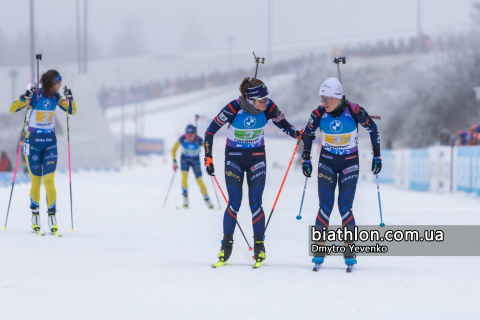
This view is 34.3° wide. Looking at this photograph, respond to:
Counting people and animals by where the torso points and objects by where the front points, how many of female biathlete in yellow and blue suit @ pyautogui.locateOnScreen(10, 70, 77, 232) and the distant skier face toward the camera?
2

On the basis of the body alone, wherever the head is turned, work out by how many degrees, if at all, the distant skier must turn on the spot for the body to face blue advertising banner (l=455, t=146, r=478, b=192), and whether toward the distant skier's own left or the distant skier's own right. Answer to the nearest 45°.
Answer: approximately 90° to the distant skier's own left

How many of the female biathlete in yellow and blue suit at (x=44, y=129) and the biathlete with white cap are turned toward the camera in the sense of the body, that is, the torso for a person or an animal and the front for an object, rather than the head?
2

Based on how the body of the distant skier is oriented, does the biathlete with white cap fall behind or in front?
in front

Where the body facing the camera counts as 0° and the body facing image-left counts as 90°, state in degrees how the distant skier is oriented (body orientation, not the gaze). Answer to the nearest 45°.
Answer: approximately 0°

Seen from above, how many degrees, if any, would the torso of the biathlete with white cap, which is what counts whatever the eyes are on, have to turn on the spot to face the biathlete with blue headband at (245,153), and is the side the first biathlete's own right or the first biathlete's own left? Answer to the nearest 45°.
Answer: approximately 90° to the first biathlete's own right

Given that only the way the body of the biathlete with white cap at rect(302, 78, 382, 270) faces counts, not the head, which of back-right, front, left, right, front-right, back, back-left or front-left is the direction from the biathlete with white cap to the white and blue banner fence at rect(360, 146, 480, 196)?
back

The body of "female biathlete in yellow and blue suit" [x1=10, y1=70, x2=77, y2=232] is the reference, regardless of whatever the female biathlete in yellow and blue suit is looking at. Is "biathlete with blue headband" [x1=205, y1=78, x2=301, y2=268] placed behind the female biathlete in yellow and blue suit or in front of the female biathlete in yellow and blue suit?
in front

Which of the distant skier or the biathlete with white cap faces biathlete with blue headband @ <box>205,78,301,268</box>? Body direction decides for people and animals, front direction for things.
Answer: the distant skier
